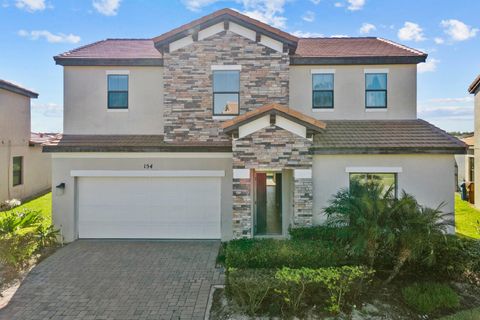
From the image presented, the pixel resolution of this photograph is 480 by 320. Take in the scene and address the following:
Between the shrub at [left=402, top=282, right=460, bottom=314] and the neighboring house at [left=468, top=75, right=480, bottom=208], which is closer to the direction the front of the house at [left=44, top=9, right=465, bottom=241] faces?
the shrub

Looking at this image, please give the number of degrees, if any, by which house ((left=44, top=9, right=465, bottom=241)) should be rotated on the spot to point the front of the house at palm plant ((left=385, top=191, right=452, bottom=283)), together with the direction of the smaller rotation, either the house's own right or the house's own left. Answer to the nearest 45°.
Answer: approximately 45° to the house's own left

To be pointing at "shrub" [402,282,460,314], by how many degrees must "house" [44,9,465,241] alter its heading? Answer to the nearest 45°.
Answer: approximately 45° to its left

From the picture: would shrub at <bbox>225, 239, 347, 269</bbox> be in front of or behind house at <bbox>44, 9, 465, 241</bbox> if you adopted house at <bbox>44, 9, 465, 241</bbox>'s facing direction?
in front

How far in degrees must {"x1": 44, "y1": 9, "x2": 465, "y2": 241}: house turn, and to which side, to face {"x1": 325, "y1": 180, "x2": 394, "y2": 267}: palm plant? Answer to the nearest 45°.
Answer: approximately 45° to its left

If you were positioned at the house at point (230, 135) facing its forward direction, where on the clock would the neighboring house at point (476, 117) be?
The neighboring house is roughly at 8 o'clock from the house.

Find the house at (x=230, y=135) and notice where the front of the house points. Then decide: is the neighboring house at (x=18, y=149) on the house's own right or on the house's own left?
on the house's own right

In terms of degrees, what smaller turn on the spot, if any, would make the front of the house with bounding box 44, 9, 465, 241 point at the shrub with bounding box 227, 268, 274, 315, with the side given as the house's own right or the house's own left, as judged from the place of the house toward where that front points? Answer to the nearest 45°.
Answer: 0° — it already faces it

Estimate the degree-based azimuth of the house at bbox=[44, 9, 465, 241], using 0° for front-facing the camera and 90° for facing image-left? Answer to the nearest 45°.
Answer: approximately 0°

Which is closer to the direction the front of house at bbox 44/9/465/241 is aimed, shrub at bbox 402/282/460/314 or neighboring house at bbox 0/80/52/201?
the shrub
